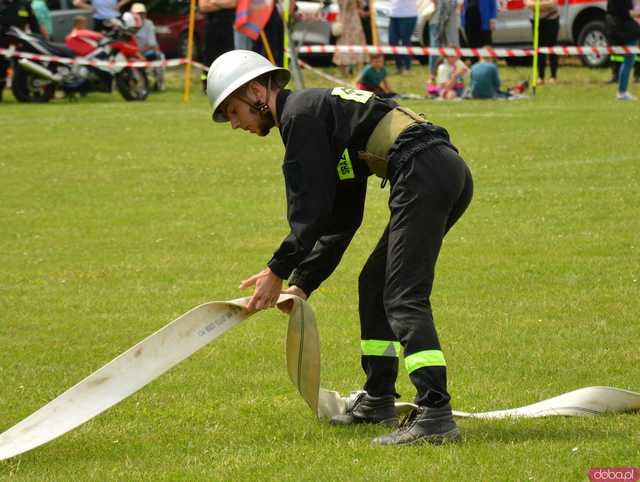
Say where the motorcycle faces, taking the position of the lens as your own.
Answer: facing to the right of the viewer

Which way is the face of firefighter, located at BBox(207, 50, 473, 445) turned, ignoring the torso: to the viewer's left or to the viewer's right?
to the viewer's left

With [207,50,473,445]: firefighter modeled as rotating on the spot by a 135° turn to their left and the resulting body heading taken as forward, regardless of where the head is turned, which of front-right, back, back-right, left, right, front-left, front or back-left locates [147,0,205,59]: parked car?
back-left

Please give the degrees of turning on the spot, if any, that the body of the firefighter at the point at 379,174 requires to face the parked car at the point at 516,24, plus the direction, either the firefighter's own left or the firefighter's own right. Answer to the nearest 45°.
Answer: approximately 90° to the firefighter's own right

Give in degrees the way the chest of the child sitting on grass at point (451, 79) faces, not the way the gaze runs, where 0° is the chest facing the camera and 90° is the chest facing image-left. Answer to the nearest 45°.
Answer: approximately 0°

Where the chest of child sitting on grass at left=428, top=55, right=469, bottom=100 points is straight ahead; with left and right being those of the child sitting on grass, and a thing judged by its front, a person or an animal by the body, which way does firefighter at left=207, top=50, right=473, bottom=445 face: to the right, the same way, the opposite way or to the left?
to the right

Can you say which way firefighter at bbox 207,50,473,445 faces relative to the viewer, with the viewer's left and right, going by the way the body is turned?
facing to the left of the viewer

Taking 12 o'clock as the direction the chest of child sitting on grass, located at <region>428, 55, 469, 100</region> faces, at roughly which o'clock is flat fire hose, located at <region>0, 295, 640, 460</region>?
The flat fire hose is roughly at 12 o'clock from the child sitting on grass.
